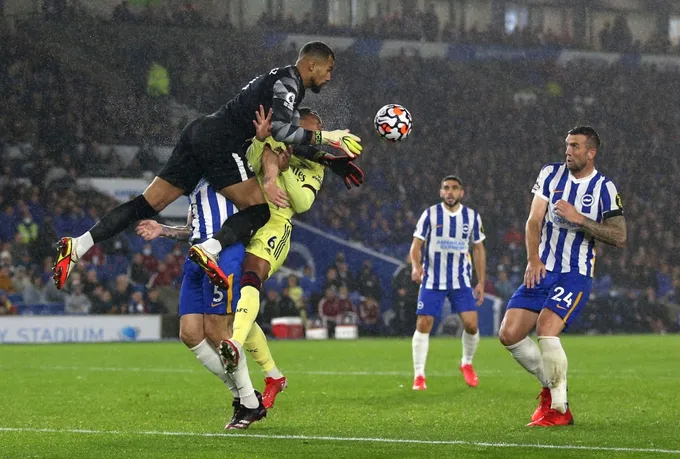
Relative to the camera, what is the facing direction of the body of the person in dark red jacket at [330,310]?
toward the camera

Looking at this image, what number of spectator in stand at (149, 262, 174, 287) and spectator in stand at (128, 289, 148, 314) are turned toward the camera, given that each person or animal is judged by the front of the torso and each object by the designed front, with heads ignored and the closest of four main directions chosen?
2

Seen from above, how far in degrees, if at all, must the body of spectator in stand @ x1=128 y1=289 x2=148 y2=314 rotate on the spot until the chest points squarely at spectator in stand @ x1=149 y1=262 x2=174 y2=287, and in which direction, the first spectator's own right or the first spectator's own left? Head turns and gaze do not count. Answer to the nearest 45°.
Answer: approximately 135° to the first spectator's own left

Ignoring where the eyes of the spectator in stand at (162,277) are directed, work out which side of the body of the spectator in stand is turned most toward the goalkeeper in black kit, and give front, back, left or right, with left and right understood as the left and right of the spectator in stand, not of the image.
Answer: front

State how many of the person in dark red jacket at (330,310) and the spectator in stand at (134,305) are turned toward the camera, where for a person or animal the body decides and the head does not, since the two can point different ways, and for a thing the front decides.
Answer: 2

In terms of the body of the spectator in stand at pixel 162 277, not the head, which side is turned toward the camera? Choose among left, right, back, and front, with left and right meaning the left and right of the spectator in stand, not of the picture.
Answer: front

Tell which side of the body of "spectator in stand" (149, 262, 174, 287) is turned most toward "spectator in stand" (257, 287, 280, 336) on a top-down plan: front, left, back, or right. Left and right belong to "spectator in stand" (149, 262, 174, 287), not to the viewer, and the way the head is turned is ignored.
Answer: left

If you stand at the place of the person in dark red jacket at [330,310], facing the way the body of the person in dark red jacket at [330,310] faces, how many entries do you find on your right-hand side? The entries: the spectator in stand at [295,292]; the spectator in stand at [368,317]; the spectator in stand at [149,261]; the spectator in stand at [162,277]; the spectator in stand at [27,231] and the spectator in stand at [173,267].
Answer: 5

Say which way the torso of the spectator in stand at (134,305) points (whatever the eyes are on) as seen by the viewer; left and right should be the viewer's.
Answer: facing the viewer

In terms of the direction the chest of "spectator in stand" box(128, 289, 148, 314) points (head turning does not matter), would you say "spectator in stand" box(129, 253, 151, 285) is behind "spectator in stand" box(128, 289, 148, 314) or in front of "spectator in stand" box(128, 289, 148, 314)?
behind

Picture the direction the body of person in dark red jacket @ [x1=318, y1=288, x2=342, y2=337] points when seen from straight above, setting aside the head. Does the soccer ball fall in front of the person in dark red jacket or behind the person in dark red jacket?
in front

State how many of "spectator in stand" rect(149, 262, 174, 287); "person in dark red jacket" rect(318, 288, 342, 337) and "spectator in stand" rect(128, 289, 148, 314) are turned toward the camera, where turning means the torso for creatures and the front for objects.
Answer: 3

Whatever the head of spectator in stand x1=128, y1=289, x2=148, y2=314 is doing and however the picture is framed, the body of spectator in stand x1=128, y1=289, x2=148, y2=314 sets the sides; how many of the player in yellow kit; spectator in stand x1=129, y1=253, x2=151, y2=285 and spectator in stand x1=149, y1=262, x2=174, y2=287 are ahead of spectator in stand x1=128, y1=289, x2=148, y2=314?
1
